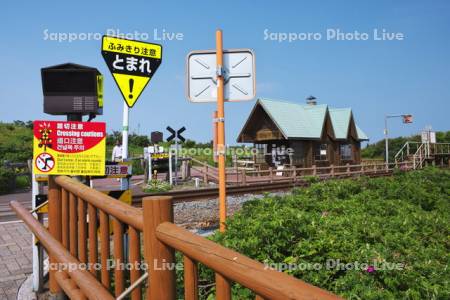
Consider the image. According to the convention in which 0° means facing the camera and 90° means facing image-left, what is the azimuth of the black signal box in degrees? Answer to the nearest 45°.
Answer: approximately 0°

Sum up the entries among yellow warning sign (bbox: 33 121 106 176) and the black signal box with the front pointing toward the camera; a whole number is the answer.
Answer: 2

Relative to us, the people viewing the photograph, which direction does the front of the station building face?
facing the viewer and to the left of the viewer

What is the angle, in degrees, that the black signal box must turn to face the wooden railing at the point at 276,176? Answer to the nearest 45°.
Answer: approximately 135° to its left

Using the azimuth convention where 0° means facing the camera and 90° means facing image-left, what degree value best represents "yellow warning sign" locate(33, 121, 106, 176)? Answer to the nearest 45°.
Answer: approximately 0°

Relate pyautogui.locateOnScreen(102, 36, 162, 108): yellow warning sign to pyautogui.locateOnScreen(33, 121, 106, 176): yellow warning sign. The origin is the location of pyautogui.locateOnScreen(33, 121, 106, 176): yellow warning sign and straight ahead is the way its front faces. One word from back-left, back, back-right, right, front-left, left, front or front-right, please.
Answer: back-left

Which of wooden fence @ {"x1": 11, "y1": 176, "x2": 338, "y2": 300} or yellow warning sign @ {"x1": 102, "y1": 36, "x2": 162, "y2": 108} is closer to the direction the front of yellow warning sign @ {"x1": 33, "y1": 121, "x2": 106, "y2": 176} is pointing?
the wooden fence

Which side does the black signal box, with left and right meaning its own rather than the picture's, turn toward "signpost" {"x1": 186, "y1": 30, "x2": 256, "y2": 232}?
left

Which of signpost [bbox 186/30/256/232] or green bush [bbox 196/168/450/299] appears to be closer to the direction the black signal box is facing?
the green bush

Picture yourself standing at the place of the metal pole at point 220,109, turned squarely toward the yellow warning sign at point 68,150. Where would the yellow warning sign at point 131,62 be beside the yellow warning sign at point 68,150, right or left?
right

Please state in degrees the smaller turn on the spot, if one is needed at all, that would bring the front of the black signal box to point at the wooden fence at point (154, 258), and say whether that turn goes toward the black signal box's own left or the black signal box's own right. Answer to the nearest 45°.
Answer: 0° — it already faces it
